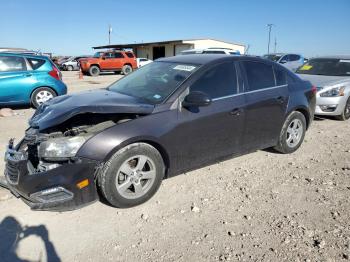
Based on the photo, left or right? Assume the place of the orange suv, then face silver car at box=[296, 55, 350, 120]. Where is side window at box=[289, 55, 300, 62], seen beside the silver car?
left

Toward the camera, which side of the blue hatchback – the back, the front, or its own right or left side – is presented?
left

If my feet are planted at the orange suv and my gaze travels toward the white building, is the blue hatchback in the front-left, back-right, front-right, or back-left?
back-right

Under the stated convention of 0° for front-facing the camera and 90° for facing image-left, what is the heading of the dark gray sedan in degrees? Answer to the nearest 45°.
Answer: approximately 45°

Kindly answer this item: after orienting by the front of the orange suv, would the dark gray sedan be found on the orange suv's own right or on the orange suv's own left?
on the orange suv's own left

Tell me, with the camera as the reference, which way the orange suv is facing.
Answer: facing the viewer and to the left of the viewer

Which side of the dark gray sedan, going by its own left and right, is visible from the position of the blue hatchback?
right

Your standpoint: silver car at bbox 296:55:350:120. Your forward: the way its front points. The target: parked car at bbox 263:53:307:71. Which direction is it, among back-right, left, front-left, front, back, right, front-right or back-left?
back-right

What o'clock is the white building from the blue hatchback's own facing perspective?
The white building is roughly at 4 o'clock from the blue hatchback.

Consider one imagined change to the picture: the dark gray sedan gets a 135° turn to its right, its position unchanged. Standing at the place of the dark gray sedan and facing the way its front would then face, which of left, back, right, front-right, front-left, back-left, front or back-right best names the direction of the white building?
front

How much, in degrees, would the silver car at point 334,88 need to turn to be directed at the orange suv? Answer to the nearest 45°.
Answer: approximately 90° to its right

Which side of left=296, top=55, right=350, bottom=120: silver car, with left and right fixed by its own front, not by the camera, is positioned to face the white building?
right
